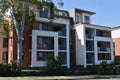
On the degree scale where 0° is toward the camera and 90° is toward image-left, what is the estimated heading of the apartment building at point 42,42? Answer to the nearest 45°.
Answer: approximately 0°

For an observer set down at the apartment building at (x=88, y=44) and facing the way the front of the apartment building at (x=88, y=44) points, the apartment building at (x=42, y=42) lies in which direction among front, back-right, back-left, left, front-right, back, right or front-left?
right

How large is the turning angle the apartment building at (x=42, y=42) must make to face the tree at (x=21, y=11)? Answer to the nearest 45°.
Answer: approximately 45° to its right

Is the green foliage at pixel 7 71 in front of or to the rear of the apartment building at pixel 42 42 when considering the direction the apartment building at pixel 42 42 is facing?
in front

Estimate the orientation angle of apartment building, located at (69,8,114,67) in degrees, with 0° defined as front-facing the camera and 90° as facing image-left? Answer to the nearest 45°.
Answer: approximately 315°

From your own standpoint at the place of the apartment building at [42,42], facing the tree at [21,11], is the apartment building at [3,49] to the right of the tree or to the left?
right

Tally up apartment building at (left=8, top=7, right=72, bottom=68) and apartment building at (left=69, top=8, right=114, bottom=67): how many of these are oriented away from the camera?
0

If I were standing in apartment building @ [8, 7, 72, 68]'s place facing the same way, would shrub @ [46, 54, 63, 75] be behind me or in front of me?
in front

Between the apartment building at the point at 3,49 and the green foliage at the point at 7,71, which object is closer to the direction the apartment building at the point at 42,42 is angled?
the green foliage

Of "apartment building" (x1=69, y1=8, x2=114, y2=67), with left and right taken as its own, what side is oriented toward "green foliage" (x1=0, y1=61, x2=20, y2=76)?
right

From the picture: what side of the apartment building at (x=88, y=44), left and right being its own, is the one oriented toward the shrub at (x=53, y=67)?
right
